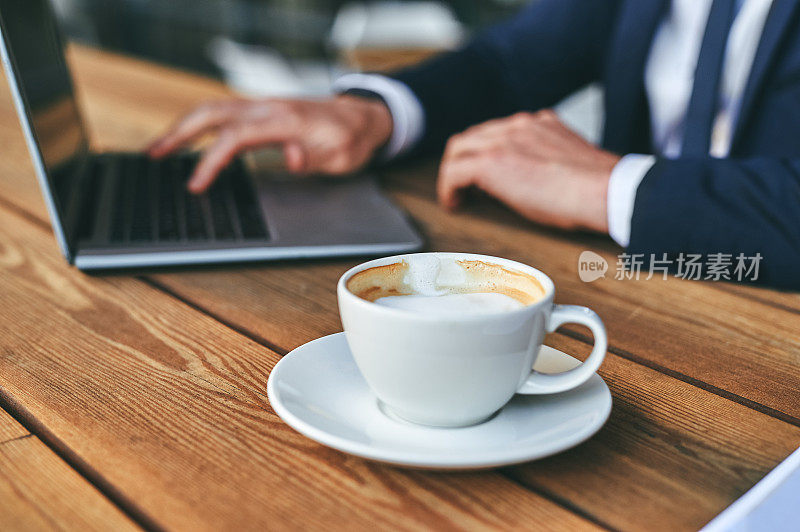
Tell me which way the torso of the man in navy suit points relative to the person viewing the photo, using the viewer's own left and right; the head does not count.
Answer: facing the viewer and to the left of the viewer
